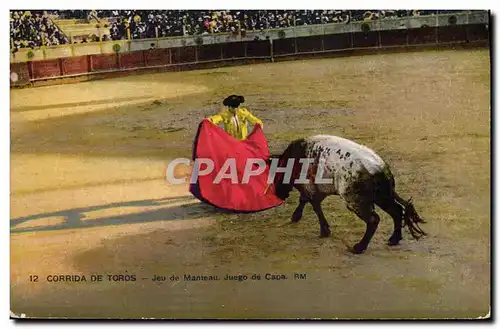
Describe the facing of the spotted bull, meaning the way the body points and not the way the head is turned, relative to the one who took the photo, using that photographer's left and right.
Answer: facing away from the viewer and to the left of the viewer
